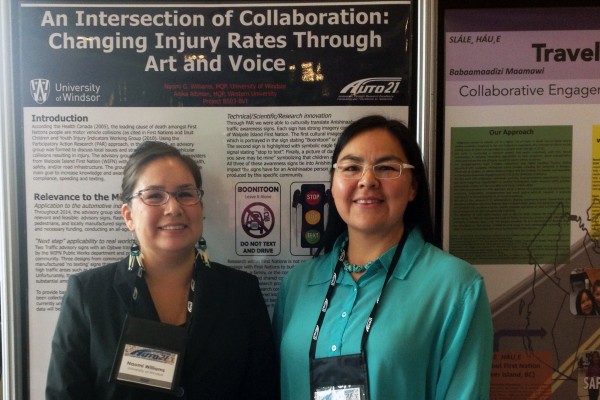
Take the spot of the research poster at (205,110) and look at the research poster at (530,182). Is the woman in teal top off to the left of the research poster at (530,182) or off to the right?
right

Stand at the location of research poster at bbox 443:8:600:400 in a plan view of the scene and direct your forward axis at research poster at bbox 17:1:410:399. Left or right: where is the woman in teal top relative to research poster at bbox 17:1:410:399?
left

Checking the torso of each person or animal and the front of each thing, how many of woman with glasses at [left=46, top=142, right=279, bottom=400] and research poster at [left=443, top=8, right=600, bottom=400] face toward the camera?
2

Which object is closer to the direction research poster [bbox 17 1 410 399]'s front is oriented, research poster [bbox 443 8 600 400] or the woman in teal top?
the woman in teal top

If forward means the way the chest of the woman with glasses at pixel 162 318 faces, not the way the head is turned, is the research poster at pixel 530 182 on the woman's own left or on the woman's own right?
on the woman's own left

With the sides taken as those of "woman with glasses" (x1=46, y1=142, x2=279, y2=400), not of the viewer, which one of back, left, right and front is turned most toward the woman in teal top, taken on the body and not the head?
left

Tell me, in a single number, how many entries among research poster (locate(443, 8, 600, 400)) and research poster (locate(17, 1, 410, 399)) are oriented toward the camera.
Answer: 2

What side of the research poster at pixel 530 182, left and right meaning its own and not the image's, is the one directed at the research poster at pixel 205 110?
right

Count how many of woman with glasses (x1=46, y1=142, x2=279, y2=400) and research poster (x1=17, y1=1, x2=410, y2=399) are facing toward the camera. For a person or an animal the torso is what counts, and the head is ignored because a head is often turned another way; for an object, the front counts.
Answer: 2

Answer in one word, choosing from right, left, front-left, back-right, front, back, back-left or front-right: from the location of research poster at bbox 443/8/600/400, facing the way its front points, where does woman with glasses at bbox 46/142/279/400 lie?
front-right
